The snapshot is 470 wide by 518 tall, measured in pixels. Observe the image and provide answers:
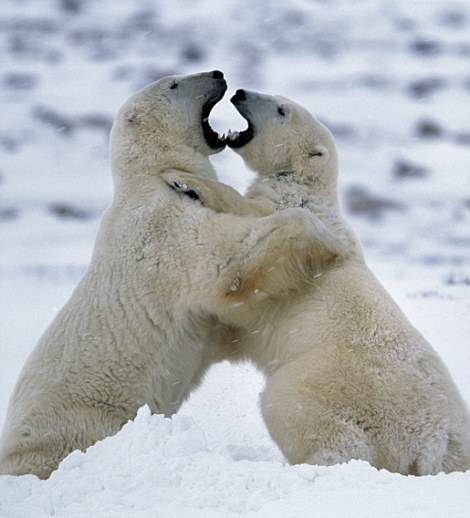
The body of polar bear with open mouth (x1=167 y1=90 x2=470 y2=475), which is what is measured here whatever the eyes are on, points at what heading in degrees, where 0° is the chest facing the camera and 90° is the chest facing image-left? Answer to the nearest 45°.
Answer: approximately 90°

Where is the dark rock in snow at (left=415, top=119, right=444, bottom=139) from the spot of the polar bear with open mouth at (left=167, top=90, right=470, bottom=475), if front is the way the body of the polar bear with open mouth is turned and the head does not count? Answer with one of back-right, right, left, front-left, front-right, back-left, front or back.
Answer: right

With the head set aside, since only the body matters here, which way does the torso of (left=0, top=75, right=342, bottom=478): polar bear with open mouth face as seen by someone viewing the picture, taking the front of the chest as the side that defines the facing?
to the viewer's right

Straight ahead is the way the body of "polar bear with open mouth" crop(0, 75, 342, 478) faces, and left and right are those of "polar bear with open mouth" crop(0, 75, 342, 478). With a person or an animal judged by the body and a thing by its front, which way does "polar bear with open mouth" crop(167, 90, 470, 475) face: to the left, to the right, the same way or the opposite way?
the opposite way

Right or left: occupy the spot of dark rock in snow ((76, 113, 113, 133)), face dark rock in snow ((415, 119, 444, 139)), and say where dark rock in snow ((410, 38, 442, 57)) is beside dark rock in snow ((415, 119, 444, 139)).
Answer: left

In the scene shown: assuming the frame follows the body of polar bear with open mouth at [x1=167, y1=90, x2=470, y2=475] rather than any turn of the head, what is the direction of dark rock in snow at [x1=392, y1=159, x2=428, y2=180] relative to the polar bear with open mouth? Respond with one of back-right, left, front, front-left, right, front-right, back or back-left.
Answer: right

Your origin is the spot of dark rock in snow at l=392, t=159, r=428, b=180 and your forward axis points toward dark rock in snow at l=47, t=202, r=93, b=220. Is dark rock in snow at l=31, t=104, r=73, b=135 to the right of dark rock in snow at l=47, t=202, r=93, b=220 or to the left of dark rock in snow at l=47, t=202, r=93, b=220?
right

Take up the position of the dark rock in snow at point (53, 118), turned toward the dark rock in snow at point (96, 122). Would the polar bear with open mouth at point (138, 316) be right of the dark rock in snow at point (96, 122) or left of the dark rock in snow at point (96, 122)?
right

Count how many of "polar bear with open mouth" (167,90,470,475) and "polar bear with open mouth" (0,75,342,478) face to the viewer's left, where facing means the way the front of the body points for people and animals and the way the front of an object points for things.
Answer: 1
